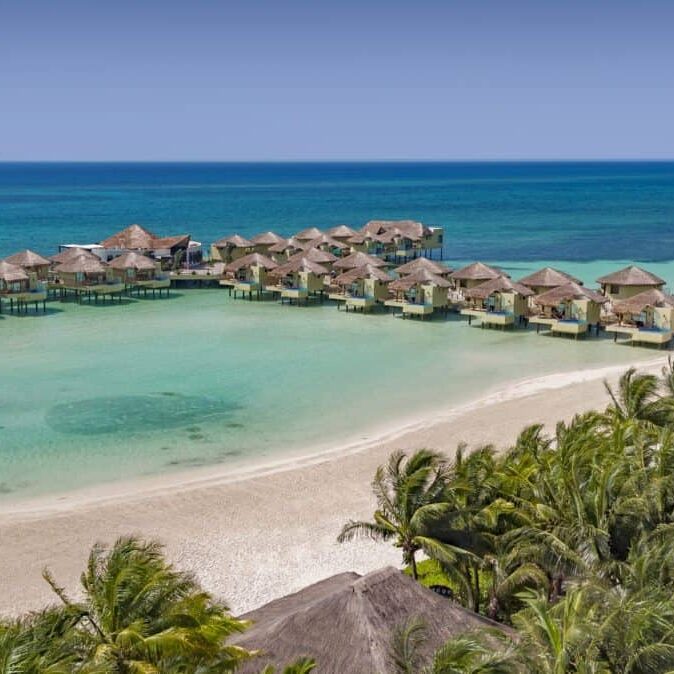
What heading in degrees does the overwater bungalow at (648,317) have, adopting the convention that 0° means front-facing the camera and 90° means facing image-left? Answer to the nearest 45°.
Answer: approximately 45°

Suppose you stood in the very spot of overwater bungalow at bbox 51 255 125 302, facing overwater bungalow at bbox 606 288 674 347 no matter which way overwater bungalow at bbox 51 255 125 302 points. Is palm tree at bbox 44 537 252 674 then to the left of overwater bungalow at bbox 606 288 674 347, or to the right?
right

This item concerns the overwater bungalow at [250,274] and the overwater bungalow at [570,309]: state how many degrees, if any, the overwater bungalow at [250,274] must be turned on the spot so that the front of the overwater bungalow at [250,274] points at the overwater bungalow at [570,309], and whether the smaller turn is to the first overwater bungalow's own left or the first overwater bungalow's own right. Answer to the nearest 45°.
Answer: approximately 90° to the first overwater bungalow's own left

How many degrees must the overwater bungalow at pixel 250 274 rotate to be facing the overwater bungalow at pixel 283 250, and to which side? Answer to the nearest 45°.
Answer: approximately 180°

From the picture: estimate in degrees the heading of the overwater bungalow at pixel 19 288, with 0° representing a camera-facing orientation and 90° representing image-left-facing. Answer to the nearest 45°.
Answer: approximately 0°

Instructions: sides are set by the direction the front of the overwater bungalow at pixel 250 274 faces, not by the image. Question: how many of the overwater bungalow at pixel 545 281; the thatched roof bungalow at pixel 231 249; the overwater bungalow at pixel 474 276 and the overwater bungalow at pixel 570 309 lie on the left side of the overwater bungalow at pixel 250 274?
3

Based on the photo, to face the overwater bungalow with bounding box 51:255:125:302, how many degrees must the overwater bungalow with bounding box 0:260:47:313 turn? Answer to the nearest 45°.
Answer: approximately 135° to its left

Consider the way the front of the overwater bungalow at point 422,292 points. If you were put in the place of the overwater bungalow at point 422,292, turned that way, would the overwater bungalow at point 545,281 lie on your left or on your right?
on your left

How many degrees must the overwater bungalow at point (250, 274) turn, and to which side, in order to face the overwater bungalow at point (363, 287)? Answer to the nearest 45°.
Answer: approximately 90° to its left

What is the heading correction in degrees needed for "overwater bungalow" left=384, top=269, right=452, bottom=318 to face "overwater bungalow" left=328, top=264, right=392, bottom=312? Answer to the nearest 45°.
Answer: approximately 90° to its right

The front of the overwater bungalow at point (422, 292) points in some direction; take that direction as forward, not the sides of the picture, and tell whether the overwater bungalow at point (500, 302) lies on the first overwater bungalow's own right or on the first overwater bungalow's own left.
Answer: on the first overwater bungalow's own left

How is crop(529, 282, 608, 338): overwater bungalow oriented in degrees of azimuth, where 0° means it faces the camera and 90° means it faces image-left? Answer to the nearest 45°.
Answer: approximately 45°
